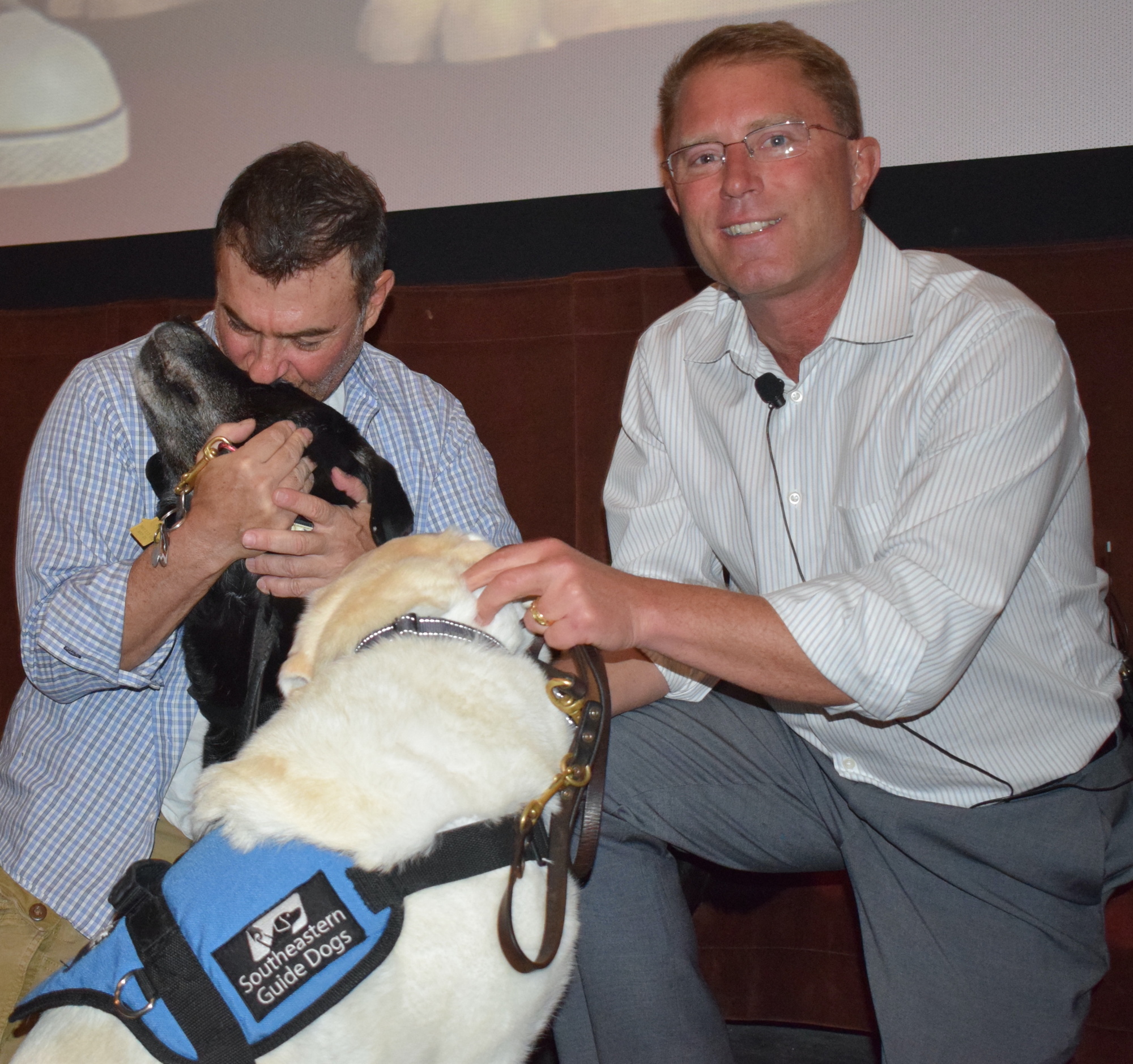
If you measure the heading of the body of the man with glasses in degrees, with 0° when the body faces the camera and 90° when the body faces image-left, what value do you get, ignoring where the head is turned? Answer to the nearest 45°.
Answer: approximately 45°

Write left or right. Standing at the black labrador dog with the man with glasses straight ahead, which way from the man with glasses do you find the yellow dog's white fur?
right

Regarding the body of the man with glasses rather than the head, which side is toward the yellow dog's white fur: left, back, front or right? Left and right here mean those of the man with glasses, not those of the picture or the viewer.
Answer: front
